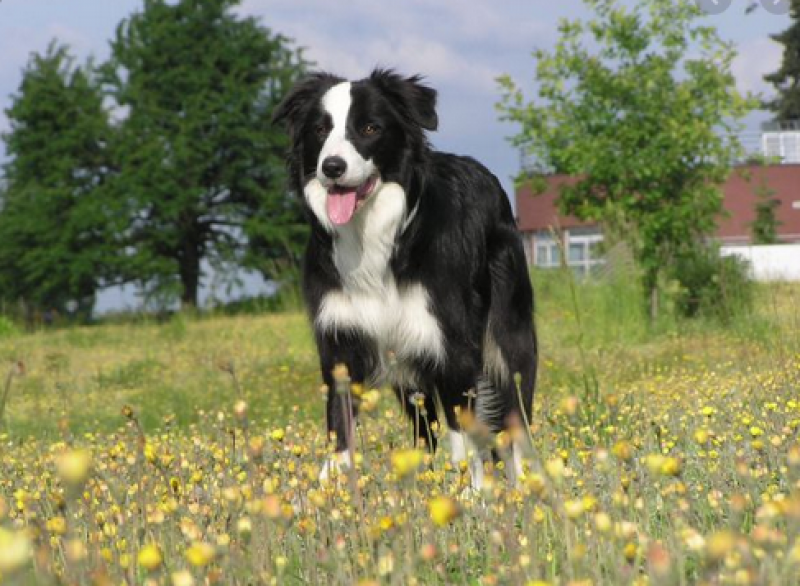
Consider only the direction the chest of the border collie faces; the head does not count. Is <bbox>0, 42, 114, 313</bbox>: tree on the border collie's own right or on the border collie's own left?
on the border collie's own right

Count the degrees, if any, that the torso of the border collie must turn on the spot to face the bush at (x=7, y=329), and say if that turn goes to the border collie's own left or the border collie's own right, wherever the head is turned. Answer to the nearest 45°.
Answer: approximately 90° to the border collie's own right

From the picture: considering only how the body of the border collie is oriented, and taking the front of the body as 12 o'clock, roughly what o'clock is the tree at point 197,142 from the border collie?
The tree is roughly at 4 o'clock from the border collie.

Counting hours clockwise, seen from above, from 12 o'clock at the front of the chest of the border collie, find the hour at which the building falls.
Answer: The building is roughly at 5 o'clock from the border collie.

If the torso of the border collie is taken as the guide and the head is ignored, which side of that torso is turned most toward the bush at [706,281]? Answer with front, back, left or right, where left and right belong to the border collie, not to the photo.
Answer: back

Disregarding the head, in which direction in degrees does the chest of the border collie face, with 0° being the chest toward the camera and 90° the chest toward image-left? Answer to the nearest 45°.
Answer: approximately 45°

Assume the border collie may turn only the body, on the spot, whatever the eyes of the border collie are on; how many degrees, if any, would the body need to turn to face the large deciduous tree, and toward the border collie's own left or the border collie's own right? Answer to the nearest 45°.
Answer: approximately 135° to the border collie's own right
